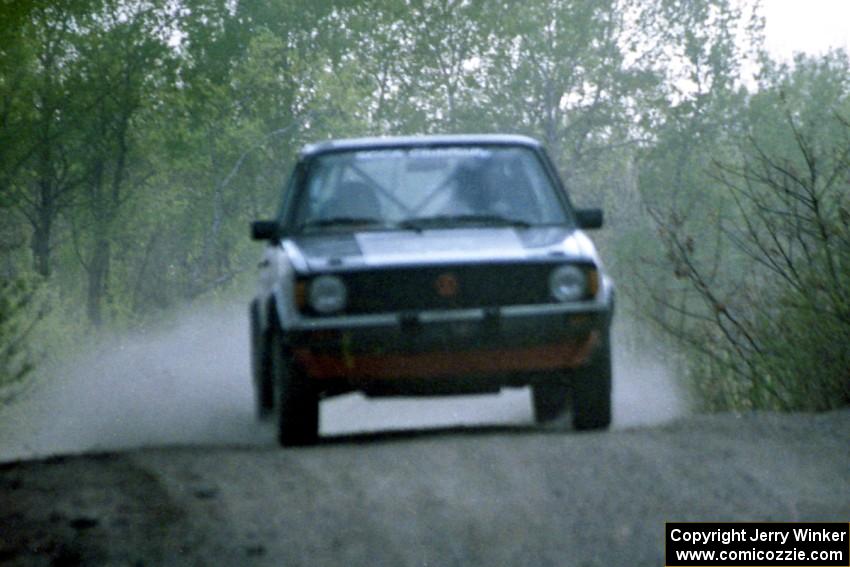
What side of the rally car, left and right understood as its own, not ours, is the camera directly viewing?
front
